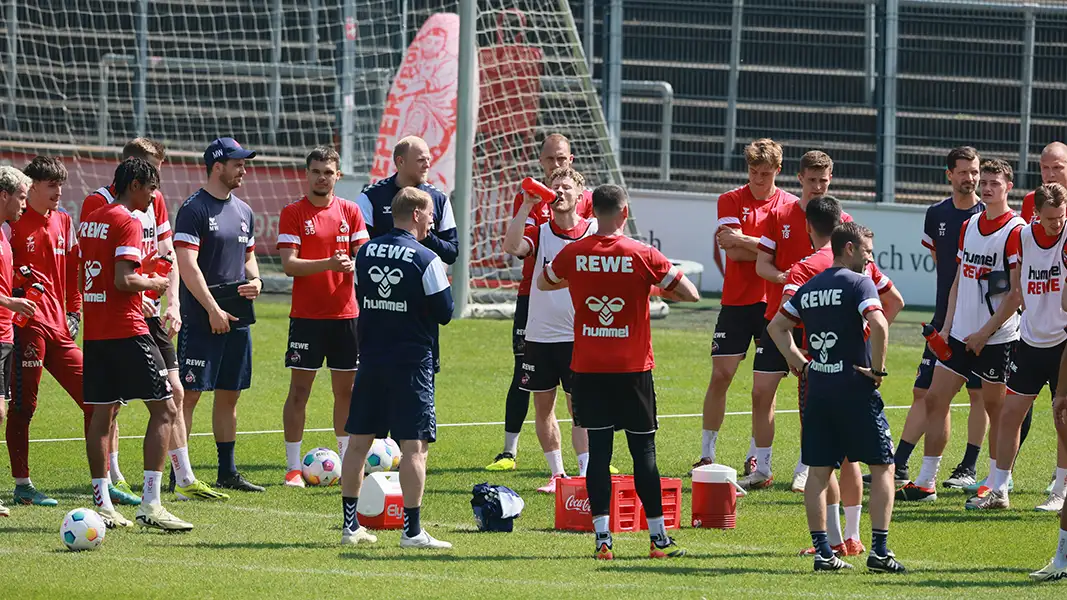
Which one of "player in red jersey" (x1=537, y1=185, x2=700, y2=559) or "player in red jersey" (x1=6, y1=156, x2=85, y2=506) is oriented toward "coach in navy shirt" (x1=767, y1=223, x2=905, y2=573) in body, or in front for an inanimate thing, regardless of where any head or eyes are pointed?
"player in red jersey" (x1=6, y1=156, x2=85, y2=506)

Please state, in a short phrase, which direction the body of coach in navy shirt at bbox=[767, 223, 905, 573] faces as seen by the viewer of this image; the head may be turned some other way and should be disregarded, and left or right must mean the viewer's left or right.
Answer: facing away from the viewer and to the right of the viewer

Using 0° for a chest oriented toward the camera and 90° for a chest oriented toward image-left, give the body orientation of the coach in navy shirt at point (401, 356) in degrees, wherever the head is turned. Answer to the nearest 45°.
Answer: approximately 225°

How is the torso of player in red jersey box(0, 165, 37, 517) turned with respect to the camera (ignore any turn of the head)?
to the viewer's right

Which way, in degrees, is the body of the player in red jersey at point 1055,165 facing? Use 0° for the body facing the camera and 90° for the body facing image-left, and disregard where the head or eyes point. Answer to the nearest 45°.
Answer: approximately 45°

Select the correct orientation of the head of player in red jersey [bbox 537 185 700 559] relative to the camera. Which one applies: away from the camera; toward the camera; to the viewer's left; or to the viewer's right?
away from the camera

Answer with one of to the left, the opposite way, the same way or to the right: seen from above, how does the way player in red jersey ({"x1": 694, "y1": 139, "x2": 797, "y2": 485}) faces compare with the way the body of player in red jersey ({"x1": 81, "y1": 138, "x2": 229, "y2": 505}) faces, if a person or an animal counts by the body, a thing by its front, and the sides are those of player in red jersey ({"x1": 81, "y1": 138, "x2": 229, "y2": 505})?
to the right

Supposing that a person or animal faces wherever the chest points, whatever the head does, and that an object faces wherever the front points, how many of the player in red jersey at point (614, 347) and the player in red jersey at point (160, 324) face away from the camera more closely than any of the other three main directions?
1

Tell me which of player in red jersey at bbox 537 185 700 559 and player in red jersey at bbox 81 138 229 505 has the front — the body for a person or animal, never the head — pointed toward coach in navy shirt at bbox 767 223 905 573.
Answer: player in red jersey at bbox 81 138 229 505

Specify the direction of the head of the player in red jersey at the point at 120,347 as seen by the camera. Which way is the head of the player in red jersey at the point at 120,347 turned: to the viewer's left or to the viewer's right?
to the viewer's right
